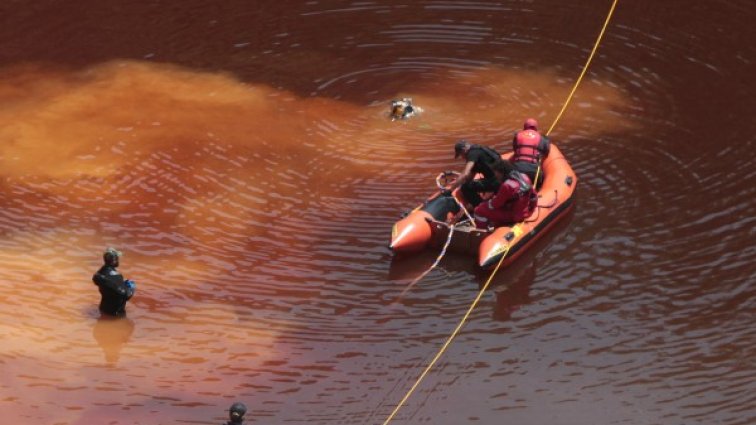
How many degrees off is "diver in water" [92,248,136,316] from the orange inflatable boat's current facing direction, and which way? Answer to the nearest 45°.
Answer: approximately 180°

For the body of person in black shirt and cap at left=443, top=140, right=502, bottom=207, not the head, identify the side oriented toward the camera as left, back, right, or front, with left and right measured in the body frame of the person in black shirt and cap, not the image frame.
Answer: left

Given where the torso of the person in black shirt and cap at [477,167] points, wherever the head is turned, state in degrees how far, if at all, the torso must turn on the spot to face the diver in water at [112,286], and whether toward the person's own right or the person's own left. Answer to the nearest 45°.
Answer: approximately 45° to the person's own left

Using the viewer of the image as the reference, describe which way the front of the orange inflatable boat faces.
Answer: facing away from the viewer and to the right of the viewer

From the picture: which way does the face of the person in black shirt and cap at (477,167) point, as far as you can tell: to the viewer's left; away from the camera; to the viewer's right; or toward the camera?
to the viewer's left
